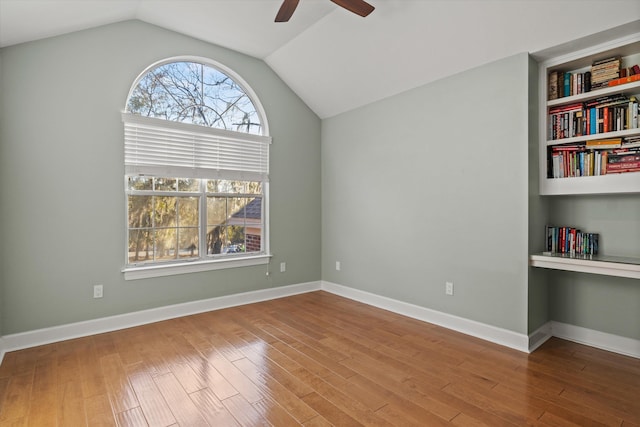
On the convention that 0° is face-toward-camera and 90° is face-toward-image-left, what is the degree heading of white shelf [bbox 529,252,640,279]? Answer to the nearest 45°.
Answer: approximately 45°

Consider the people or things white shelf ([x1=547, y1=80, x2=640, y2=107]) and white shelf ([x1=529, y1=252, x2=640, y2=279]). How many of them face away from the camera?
0

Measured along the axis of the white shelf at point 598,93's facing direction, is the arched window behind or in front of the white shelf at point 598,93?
in front
